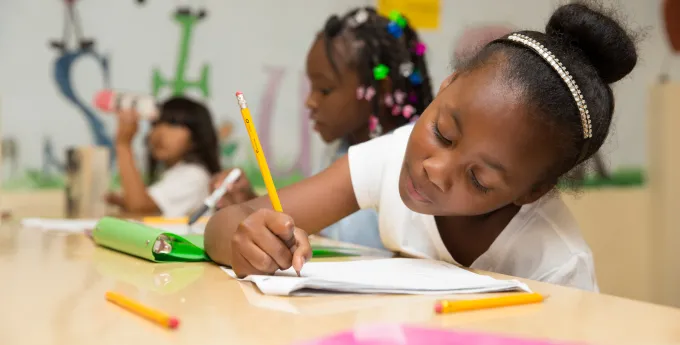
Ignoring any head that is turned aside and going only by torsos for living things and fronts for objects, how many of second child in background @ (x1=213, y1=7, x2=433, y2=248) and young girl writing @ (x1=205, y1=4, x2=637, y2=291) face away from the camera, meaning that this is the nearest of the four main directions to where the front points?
0

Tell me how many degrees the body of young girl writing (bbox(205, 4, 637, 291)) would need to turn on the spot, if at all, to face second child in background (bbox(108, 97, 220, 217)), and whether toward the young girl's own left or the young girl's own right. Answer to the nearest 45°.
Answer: approximately 90° to the young girl's own right

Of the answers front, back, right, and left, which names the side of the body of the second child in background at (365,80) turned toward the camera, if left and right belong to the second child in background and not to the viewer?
left

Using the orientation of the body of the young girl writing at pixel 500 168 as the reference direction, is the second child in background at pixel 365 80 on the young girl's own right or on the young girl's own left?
on the young girl's own right

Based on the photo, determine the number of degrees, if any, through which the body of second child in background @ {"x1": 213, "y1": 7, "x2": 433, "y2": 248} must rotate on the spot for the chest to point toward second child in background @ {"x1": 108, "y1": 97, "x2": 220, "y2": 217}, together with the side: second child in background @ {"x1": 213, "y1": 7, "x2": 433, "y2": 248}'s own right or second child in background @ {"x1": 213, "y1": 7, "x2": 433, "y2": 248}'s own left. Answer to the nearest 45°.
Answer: approximately 45° to second child in background @ {"x1": 213, "y1": 7, "x2": 433, "y2": 248}'s own right

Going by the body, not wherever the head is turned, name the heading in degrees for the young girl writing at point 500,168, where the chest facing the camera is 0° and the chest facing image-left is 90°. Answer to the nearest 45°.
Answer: approximately 45°

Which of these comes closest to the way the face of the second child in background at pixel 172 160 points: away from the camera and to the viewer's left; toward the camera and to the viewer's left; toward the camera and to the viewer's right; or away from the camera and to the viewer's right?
toward the camera and to the viewer's left

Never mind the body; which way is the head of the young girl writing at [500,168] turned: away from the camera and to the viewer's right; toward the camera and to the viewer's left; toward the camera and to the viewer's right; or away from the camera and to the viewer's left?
toward the camera and to the viewer's left

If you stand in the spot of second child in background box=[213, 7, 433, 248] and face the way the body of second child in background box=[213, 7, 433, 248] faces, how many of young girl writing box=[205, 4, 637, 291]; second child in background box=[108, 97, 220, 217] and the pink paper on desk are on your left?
2

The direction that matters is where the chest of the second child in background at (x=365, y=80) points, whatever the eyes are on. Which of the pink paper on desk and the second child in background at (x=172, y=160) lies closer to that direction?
the second child in background

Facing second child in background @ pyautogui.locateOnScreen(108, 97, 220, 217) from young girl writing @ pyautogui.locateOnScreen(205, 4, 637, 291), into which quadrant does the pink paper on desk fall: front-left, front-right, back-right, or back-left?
back-left
